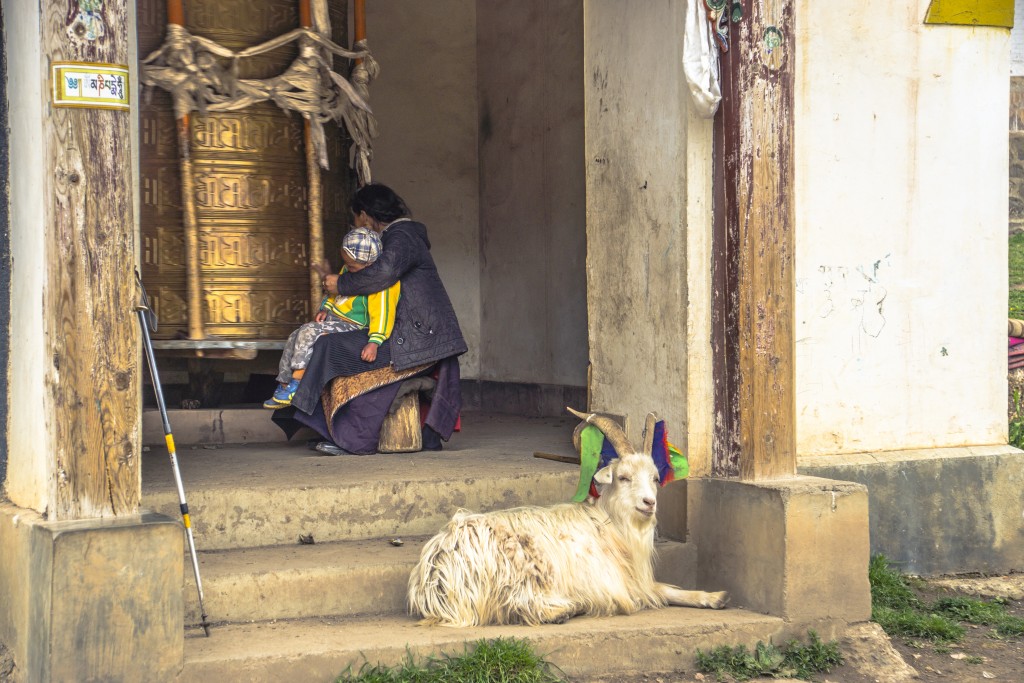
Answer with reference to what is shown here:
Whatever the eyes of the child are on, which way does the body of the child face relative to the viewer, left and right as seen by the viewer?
facing to the left of the viewer

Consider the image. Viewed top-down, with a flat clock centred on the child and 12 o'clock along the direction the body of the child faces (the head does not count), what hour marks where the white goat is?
The white goat is roughly at 8 o'clock from the child.

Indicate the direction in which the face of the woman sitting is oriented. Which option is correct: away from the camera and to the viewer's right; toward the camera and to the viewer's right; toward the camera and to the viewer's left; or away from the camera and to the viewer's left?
away from the camera and to the viewer's left

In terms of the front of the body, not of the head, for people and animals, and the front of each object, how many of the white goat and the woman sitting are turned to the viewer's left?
1

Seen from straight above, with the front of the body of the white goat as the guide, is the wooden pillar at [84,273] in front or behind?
behind

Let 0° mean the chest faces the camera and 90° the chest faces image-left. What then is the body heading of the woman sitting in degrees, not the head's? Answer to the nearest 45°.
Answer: approximately 90°

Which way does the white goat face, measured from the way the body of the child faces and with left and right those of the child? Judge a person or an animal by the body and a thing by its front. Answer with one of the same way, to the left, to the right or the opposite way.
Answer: the opposite way

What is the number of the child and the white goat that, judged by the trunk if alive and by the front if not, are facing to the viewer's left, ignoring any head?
1

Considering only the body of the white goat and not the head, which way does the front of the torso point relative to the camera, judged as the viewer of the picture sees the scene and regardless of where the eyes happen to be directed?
to the viewer's right

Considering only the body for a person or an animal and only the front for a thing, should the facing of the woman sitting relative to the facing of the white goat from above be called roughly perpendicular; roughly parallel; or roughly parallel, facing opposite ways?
roughly parallel, facing opposite ways

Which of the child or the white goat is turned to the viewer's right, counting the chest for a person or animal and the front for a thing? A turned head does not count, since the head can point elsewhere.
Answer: the white goat

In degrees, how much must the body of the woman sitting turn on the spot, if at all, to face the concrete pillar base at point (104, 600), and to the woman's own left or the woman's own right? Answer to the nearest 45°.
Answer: approximately 45° to the woman's own left

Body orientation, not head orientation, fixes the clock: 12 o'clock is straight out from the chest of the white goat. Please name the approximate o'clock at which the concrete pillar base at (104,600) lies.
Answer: The concrete pillar base is roughly at 5 o'clock from the white goat.

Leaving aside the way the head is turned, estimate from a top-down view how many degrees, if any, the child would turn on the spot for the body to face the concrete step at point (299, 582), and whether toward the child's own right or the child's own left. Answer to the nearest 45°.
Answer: approximately 90° to the child's own left
